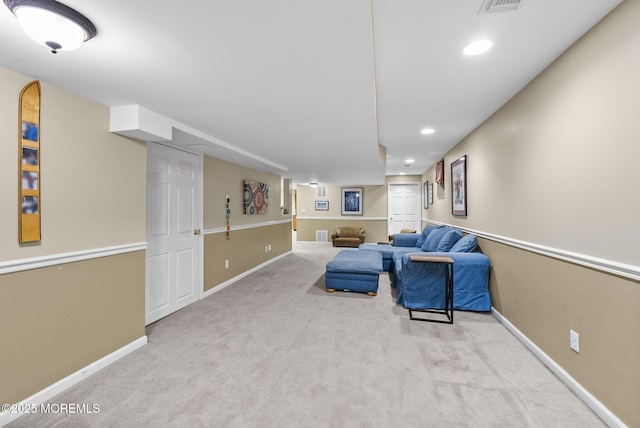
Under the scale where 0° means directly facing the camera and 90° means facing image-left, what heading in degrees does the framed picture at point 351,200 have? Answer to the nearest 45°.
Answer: approximately 0°

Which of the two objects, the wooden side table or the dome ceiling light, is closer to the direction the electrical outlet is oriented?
the dome ceiling light

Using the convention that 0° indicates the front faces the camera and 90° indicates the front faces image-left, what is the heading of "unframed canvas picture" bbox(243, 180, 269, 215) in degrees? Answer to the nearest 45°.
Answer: approximately 315°

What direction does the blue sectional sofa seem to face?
to the viewer's left

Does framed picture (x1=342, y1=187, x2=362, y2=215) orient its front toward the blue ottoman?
yes

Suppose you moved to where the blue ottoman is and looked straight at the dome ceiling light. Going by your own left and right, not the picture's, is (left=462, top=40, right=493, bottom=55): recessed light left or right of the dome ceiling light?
left

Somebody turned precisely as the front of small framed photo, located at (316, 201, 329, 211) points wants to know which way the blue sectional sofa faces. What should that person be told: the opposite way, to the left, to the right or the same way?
to the right

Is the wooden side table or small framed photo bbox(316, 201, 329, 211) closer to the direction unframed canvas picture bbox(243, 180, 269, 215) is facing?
the wooden side table

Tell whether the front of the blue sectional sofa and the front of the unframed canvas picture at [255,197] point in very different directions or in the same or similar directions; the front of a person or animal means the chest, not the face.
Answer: very different directions

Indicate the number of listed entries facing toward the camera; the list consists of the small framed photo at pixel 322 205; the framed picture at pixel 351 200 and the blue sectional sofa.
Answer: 2

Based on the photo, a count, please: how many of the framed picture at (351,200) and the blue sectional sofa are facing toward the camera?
1
